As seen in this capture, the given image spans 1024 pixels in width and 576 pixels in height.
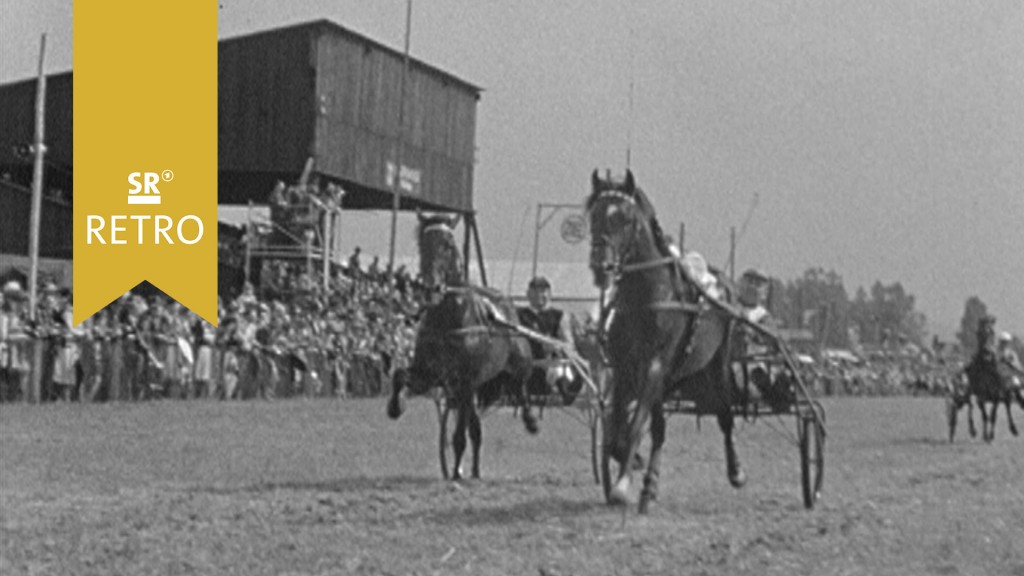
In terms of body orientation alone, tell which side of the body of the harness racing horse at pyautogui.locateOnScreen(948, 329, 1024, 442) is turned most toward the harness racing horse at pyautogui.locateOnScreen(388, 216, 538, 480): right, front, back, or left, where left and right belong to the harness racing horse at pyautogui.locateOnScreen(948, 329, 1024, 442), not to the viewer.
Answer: front

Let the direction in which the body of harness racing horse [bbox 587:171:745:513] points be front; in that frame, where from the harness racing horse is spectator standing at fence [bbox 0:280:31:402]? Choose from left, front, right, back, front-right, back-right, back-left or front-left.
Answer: right

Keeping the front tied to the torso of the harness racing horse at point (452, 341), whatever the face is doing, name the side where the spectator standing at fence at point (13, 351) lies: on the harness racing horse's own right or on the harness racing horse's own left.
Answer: on the harness racing horse's own right

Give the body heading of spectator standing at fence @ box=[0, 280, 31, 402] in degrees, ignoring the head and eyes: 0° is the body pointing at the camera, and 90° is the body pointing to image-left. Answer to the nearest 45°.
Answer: approximately 315°

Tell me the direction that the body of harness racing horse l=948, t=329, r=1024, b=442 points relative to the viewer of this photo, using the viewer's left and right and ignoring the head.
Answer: facing the viewer

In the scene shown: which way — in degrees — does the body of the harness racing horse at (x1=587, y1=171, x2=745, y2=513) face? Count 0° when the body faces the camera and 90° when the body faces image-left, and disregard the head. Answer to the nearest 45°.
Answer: approximately 45°

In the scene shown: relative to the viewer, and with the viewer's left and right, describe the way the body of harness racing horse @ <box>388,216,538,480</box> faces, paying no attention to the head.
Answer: facing the viewer and to the left of the viewer

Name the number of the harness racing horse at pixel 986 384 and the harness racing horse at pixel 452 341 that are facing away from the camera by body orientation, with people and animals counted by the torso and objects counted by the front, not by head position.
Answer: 0

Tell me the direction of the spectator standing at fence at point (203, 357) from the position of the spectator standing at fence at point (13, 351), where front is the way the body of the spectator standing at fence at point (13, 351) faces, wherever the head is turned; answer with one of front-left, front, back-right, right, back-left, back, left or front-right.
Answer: left

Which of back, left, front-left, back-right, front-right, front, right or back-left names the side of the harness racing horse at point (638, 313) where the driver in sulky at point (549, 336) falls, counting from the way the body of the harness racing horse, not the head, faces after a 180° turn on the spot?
front-left

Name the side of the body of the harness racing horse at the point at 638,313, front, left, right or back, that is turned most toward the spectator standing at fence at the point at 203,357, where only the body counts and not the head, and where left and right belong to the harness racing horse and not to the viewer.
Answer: right

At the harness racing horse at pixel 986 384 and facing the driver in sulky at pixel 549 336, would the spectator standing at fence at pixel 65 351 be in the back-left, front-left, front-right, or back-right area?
front-right
